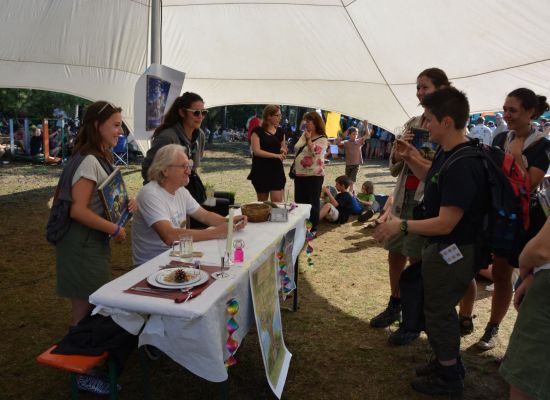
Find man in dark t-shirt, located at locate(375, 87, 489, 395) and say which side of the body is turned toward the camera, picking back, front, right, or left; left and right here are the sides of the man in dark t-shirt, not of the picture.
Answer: left

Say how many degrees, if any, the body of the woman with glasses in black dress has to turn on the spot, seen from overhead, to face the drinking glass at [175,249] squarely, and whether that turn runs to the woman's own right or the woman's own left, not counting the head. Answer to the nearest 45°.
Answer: approximately 45° to the woman's own right

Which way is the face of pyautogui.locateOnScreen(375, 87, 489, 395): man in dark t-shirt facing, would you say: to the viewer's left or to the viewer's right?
to the viewer's left

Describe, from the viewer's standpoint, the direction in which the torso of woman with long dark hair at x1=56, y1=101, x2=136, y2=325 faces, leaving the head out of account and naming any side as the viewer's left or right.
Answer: facing to the right of the viewer

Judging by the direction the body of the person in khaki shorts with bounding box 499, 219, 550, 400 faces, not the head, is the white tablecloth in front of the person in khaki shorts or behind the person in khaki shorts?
in front

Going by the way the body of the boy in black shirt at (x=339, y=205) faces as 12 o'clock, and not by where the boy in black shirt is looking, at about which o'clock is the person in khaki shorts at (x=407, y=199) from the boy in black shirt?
The person in khaki shorts is roughly at 9 o'clock from the boy in black shirt.

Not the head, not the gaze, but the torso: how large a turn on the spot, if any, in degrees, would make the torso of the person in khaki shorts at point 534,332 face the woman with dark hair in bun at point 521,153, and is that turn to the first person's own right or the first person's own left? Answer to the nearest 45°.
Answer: approximately 90° to the first person's own right

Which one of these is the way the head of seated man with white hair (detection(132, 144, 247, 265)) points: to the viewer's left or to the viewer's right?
to the viewer's right

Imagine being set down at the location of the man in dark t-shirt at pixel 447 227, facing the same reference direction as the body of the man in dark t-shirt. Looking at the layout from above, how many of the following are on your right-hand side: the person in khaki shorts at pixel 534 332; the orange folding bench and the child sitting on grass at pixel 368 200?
1

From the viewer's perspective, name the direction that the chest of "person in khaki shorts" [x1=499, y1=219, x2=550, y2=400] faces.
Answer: to the viewer's left

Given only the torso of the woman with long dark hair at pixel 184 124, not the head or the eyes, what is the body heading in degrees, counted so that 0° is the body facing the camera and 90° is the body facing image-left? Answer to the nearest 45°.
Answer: approximately 315°

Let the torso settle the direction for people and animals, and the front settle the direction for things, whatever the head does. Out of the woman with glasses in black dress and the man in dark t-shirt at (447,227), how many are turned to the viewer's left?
1

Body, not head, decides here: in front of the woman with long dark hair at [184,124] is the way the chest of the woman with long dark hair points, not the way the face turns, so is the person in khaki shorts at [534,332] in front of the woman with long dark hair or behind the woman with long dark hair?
in front
